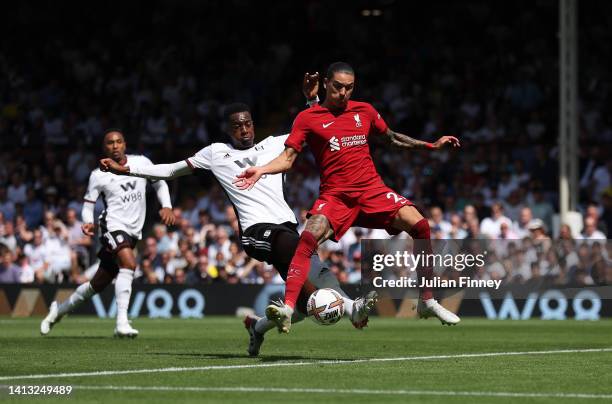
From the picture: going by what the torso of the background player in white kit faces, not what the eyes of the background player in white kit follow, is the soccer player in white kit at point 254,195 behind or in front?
in front

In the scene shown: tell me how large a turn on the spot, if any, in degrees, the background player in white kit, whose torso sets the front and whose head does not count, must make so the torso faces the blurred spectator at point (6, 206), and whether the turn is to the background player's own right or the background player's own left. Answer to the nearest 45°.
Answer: approximately 135° to the background player's own left

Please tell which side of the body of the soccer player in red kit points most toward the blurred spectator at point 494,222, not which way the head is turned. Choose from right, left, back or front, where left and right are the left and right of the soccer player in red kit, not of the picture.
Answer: back

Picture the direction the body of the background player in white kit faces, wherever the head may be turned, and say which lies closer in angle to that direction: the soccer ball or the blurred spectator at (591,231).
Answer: the soccer ball

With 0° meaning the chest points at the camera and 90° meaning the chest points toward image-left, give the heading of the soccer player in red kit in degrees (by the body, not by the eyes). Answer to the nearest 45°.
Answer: approximately 0°

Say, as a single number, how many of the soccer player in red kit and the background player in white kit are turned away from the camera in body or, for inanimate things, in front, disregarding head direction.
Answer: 0

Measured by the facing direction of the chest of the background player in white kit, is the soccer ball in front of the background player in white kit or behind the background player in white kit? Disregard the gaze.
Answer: in front

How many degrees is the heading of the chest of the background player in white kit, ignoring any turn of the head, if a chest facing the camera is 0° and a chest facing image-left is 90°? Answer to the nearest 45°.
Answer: approximately 315°

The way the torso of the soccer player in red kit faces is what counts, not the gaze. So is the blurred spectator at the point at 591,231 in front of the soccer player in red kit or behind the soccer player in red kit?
behind
